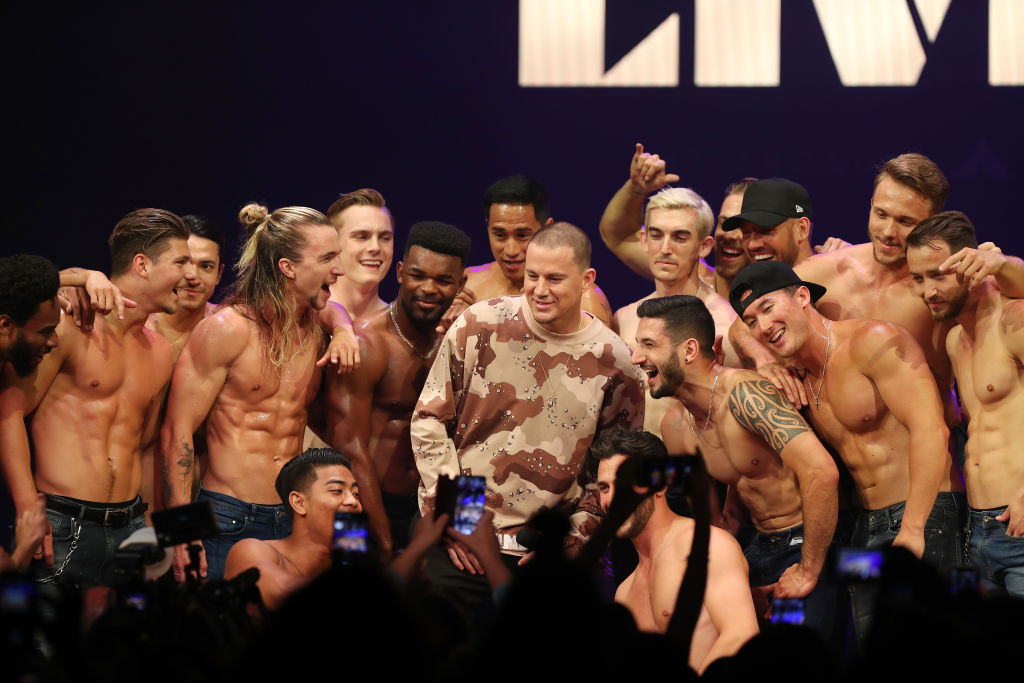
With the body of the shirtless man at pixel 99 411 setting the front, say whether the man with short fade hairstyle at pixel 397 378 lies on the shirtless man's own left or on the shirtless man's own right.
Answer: on the shirtless man's own left

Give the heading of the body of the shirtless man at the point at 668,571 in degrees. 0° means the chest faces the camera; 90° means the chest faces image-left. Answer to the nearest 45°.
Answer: approximately 45°

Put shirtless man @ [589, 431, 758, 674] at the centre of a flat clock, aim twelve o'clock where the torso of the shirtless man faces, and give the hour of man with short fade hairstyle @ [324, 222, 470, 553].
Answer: The man with short fade hairstyle is roughly at 3 o'clock from the shirtless man.

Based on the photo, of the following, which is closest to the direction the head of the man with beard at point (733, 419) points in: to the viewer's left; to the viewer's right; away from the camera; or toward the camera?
to the viewer's left

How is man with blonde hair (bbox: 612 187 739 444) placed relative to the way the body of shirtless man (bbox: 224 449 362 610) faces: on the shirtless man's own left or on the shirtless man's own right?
on the shirtless man's own left

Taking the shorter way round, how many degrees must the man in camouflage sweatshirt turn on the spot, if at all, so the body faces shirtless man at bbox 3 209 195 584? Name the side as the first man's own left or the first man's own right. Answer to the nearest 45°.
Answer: approximately 90° to the first man's own right

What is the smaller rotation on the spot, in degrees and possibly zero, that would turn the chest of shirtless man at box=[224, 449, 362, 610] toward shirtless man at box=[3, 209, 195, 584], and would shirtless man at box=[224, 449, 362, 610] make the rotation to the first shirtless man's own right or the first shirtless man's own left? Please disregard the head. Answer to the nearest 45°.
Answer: approximately 135° to the first shirtless man's own right

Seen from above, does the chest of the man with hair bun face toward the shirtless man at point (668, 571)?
yes

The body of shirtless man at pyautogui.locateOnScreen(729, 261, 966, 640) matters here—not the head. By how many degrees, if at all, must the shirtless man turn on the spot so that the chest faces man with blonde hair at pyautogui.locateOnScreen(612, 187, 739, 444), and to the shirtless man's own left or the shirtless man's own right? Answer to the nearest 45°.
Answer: approximately 90° to the shirtless man's own right

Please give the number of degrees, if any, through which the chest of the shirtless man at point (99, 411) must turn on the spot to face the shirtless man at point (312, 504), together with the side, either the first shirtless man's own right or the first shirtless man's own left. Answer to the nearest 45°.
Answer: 0° — they already face them
